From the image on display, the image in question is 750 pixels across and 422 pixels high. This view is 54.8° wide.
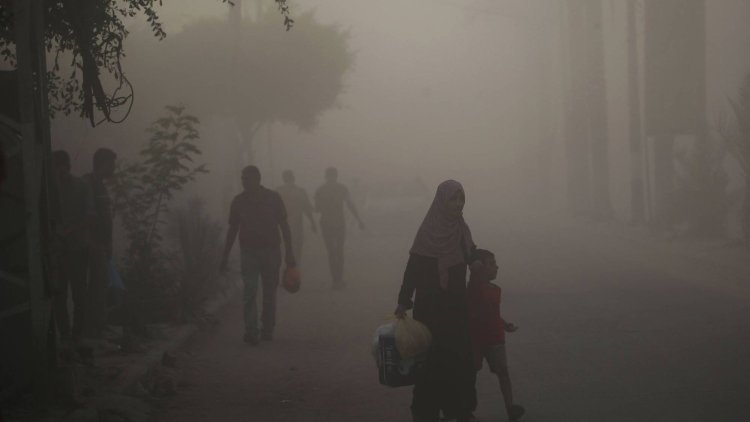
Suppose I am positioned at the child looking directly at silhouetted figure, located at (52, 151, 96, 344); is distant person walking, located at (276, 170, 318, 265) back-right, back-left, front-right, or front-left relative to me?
front-right

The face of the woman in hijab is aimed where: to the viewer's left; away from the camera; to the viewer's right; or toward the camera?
toward the camera

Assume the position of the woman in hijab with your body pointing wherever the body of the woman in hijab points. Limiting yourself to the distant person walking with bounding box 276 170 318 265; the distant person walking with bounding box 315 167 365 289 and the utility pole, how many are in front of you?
0

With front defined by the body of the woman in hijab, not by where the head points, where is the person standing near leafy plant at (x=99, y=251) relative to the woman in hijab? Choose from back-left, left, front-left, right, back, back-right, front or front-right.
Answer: back

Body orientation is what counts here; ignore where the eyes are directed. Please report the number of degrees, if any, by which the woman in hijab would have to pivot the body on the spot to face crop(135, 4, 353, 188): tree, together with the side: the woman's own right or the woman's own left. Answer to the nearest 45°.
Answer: approximately 135° to the woman's own left

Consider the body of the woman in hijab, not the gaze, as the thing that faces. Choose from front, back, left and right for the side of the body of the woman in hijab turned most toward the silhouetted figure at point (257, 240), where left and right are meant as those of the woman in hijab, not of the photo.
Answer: back

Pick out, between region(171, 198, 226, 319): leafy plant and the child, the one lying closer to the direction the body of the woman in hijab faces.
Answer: the child
